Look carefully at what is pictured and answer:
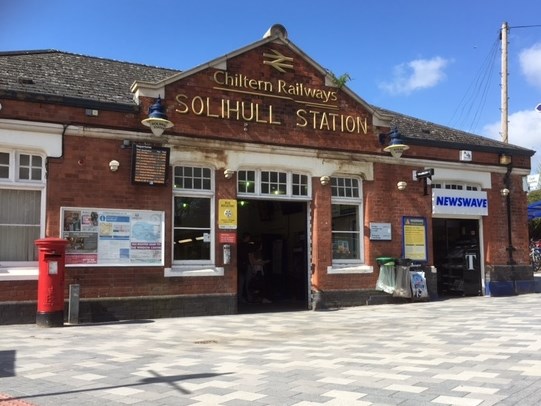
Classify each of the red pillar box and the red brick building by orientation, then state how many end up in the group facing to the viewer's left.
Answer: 0

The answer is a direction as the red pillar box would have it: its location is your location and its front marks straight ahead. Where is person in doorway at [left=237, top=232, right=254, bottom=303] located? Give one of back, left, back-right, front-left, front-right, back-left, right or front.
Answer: back-left

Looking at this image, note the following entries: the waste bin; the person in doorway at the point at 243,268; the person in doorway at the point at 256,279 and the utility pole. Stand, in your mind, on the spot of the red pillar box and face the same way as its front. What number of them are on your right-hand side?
0

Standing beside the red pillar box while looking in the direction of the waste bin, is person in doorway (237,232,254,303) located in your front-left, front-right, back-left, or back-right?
front-left

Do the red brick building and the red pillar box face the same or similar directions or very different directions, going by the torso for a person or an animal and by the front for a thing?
same or similar directions

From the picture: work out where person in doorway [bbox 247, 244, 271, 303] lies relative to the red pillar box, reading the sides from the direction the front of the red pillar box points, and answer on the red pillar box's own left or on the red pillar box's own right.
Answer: on the red pillar box's own left

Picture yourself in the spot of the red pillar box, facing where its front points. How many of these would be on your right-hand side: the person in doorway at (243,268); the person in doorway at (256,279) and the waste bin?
0

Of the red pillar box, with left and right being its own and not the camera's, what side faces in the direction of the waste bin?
left

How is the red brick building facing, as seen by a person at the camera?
facing the viewer and to the right of the viewer

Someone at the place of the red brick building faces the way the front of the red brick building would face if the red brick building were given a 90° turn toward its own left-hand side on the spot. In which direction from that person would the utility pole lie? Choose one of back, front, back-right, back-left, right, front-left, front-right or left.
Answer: front

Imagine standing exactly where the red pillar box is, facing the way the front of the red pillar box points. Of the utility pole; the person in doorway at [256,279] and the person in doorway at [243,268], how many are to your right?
0

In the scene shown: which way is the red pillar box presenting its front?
toward the camera
